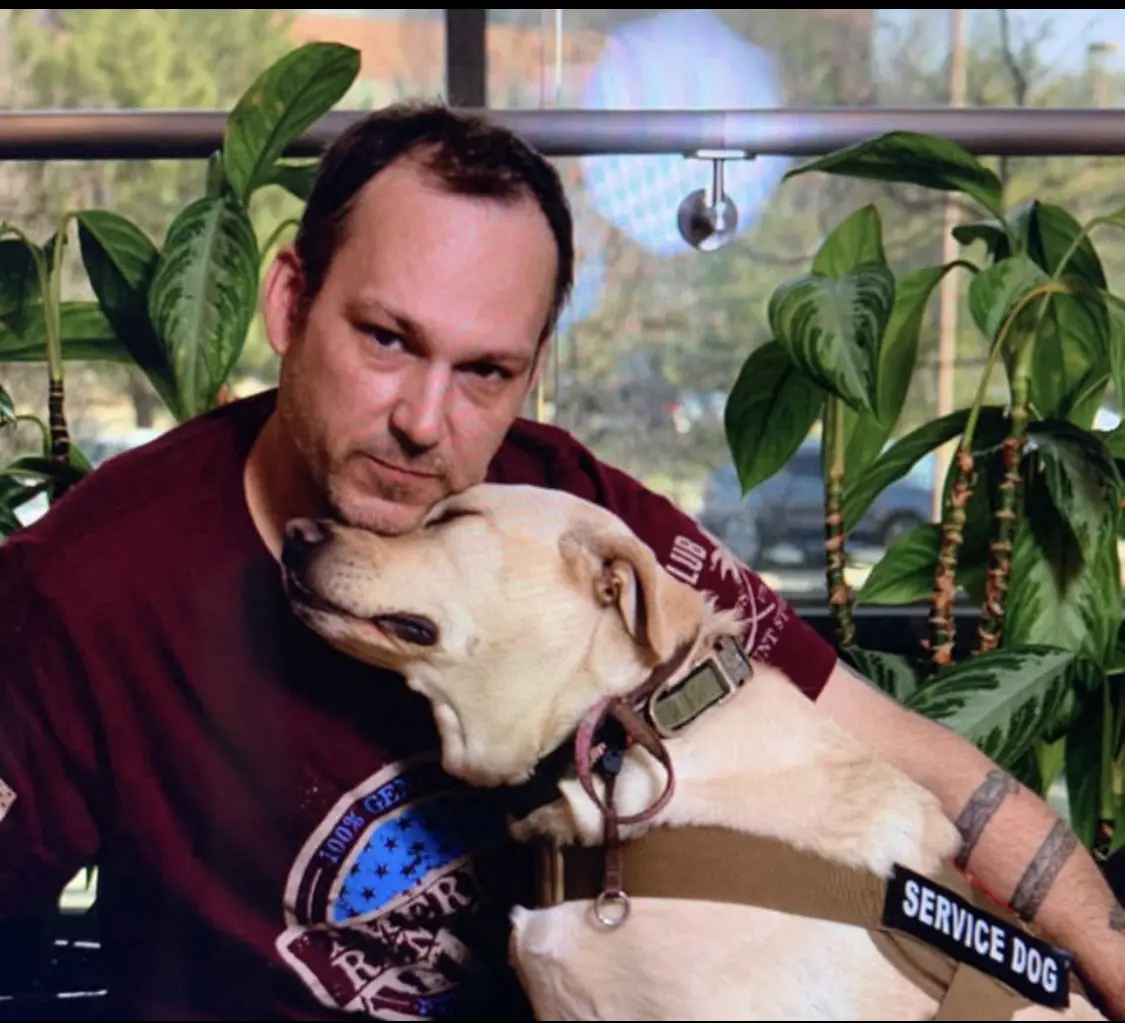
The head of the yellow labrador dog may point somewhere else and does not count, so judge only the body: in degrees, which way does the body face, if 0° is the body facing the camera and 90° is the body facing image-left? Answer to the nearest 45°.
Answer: approximately 90°
